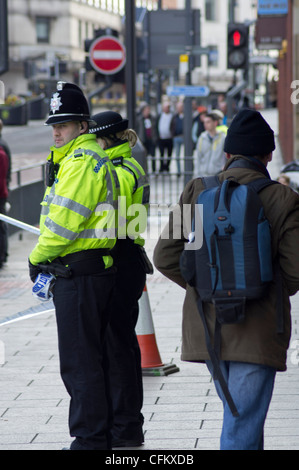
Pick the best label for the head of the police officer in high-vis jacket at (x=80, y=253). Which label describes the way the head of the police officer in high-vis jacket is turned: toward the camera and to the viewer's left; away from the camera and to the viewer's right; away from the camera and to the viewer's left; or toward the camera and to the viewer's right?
toward the camera and to the viewer's left

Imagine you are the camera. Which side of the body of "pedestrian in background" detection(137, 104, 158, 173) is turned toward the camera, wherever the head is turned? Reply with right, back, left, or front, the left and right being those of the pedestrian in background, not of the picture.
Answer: front

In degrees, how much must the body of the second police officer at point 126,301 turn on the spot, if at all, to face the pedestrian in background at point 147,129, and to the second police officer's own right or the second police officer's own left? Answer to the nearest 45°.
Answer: approximately 90° to the second police officer's own right

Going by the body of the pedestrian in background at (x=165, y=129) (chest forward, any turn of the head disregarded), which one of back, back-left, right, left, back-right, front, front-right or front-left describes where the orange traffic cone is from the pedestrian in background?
front

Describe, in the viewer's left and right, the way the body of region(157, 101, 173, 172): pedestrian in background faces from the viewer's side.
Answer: facing the viewer

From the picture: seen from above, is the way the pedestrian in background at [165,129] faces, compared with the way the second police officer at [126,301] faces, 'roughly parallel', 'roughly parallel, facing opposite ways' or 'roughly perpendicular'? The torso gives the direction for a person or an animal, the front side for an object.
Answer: roughly perpendicular

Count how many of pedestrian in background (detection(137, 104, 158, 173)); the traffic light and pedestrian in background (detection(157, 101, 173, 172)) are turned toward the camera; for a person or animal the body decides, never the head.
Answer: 3

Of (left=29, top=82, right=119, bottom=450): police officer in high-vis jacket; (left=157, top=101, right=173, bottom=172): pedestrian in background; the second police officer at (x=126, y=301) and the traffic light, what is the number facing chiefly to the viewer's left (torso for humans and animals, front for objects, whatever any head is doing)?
2

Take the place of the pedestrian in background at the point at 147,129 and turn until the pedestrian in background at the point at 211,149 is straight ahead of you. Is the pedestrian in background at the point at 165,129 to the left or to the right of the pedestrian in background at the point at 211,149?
left

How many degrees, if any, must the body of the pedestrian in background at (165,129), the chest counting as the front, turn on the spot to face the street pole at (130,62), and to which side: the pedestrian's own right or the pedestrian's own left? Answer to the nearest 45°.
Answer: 0° — they already face it

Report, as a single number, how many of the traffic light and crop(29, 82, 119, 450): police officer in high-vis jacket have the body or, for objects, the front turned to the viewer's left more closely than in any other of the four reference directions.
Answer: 1

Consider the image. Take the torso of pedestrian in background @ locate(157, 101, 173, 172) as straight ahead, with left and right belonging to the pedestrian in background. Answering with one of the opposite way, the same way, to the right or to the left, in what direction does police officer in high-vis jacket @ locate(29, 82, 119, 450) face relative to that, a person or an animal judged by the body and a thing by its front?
to the right

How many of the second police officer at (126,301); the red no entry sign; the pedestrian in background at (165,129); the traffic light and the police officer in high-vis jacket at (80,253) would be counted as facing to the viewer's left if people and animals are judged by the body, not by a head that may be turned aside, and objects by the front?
2
